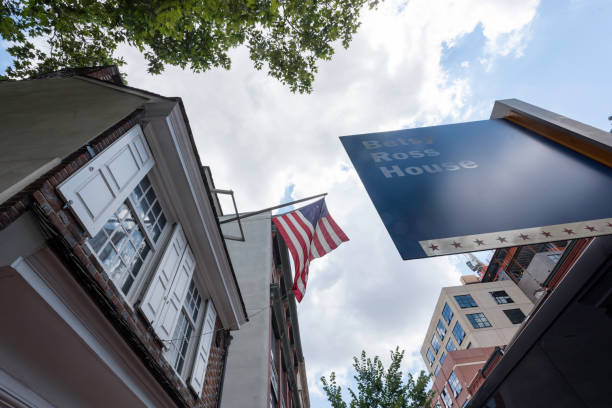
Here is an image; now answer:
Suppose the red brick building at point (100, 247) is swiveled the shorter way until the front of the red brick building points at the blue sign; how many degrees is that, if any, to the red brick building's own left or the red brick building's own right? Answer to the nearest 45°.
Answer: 0° — it already faces it

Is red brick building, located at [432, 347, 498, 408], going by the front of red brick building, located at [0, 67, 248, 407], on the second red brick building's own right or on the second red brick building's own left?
on the second red brick building's own left

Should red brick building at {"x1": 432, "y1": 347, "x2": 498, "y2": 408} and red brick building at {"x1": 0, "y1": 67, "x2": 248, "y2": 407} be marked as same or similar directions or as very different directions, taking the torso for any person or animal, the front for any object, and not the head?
very different directions

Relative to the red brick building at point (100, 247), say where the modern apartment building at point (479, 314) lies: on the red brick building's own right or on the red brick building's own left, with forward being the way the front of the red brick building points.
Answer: on the red brick building's own left

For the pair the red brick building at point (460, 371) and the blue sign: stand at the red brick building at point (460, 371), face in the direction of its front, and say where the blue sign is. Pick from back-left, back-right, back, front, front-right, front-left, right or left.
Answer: front-left

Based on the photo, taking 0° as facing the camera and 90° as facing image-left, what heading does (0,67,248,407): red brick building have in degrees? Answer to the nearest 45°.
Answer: approximately 315°

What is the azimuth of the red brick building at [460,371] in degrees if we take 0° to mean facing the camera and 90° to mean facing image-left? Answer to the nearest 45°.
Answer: approximately 45°
